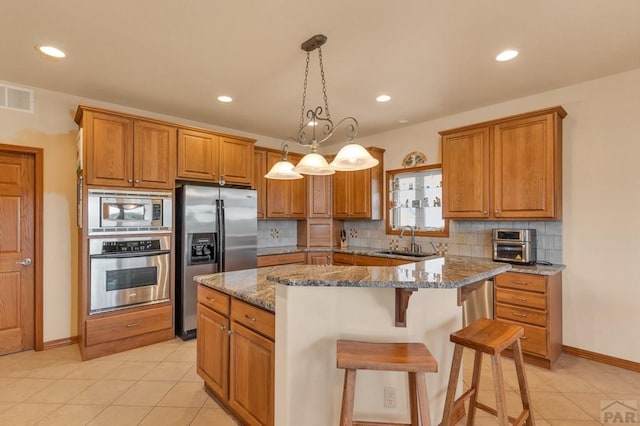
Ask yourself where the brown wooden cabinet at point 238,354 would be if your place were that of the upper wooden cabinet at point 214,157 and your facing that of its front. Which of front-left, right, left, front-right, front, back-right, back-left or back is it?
front-right

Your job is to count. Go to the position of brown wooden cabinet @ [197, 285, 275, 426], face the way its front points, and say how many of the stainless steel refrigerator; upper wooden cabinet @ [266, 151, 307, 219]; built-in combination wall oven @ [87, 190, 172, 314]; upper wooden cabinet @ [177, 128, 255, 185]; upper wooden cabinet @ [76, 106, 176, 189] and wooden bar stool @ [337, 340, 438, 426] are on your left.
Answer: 1

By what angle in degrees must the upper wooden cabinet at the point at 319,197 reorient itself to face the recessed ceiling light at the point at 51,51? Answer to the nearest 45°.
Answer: approximately 45° to its right

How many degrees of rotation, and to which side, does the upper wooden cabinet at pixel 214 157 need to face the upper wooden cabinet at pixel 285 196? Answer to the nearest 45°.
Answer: approximately 90° to its left

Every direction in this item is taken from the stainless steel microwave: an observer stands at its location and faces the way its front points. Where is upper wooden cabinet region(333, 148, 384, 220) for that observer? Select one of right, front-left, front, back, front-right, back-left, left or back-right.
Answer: left

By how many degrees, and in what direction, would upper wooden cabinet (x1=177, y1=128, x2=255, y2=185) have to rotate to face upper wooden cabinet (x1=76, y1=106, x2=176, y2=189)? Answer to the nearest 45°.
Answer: approximately 90° to its right

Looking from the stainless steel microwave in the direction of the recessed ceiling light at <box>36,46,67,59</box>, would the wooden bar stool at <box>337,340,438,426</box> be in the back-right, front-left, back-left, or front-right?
front-left

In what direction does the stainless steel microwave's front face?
toward the camera

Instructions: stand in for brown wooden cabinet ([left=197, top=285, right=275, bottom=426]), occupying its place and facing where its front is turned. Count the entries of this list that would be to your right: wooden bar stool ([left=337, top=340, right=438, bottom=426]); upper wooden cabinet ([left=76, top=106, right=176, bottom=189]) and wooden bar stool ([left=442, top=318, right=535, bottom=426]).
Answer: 1

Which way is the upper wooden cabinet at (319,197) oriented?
toward the camera

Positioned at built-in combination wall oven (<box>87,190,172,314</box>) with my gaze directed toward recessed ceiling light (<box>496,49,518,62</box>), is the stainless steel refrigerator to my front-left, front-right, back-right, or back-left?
front-left

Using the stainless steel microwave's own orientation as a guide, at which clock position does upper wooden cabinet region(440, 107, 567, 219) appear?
The upper wooden cabinet is roughly at 10 o'clock from the stainless steel microwave.

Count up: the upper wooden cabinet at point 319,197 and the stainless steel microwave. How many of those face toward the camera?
2

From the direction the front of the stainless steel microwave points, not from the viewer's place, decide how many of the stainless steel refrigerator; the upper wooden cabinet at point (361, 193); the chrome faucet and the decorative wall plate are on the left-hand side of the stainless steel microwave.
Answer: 4

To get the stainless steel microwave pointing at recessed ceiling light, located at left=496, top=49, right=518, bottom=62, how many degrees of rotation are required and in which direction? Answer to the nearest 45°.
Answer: approximately 45° to its left
